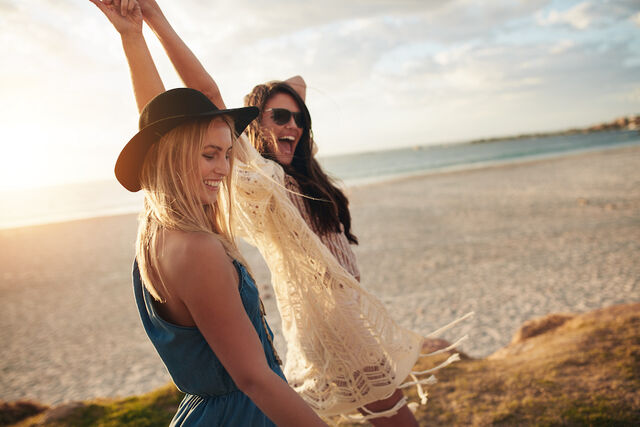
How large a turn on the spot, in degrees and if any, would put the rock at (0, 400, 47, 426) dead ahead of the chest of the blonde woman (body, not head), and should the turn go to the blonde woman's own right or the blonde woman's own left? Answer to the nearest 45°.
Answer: approximately 135° to the blonde woman's own left

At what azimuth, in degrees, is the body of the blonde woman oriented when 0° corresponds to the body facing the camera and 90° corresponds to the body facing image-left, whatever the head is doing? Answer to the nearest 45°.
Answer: approximately 270°

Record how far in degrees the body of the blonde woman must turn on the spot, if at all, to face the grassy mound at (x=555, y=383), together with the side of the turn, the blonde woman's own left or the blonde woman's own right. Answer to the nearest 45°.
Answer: approximately 45° to the blonde woman's own left

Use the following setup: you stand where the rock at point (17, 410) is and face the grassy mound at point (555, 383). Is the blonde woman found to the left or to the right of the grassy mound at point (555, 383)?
right
